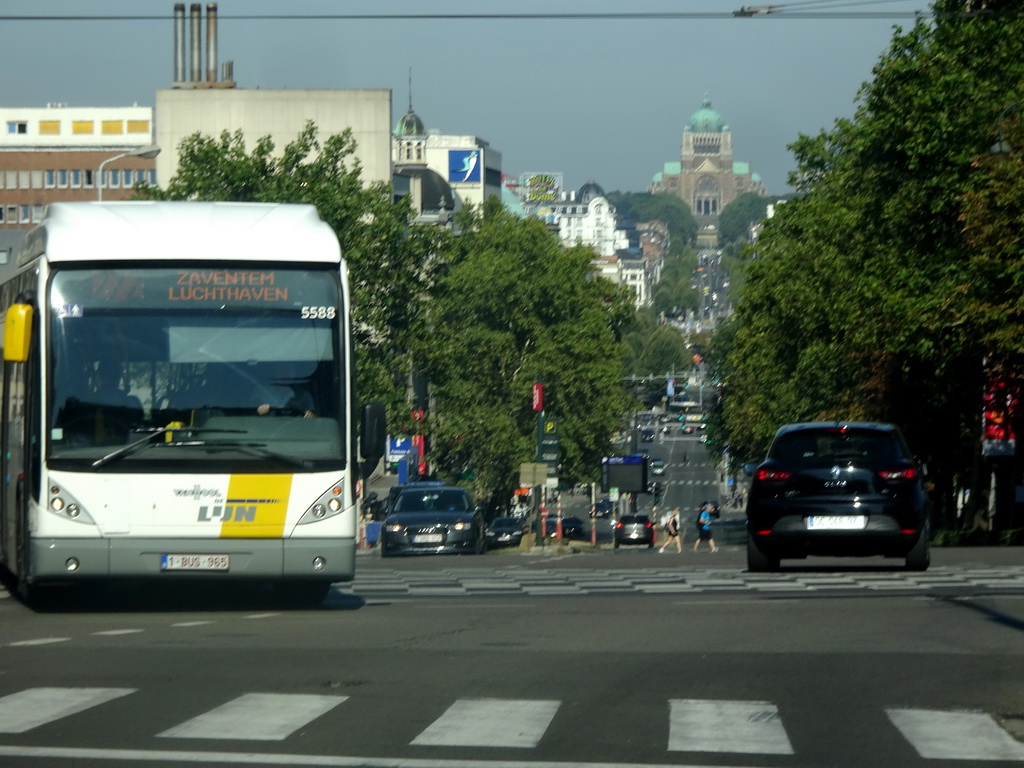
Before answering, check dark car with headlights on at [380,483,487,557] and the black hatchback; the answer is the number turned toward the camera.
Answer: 1

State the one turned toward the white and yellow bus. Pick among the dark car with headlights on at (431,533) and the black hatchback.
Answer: the dark car with headlights on

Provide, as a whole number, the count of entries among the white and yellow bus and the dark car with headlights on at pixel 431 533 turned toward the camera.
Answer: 2

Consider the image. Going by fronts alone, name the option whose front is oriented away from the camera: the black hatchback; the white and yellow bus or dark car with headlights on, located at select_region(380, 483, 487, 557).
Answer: the black hatchback

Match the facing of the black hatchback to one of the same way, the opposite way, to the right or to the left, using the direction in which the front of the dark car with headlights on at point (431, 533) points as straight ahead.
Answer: the opposite way

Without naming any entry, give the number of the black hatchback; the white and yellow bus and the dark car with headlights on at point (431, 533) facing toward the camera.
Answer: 2

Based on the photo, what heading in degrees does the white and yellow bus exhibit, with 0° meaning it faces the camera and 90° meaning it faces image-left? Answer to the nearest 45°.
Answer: approximately 0°

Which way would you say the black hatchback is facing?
away from the camera

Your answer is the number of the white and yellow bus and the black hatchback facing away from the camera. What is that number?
1

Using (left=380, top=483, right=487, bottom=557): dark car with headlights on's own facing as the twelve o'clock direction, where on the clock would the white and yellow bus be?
The white and yellow bus is roughly at 12 o'clock from the dark car with headlights on.

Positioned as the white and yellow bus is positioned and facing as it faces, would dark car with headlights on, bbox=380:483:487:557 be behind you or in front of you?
behind
